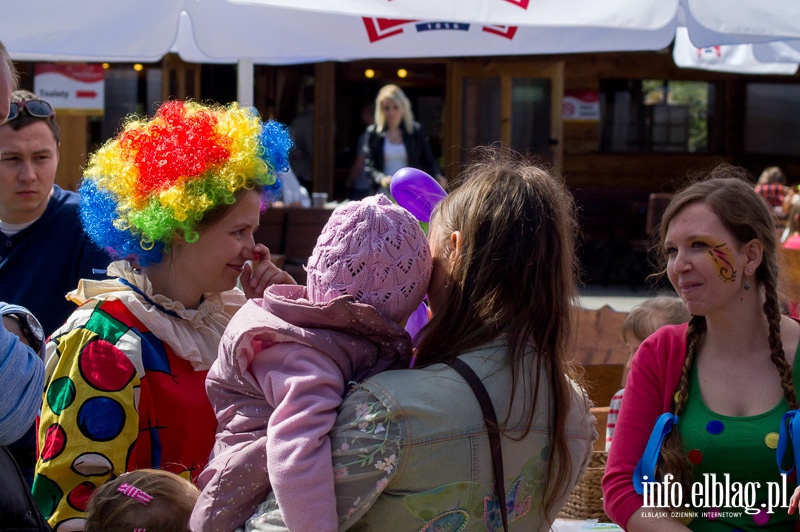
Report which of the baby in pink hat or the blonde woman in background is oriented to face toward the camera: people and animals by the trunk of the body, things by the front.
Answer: the blonde woman in background

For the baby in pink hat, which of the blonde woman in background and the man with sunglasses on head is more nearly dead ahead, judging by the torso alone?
the blonde woman in background

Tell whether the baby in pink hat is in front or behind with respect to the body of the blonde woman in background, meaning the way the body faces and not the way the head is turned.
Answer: in front

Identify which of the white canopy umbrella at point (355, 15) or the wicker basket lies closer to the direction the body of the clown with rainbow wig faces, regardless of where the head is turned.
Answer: the wicker basket

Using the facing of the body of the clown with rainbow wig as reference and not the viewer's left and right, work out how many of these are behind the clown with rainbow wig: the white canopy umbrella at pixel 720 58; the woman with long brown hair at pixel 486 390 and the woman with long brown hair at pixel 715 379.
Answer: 0

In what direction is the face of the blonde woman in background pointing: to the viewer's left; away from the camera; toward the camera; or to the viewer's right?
toward the camera

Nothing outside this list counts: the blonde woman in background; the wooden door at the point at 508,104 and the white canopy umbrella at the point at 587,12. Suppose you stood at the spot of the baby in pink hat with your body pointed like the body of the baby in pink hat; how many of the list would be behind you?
0

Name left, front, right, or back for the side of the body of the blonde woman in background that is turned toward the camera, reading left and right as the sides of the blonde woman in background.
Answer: front

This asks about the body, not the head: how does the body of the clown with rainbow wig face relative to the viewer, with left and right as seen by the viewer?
facing to the right of the viewer

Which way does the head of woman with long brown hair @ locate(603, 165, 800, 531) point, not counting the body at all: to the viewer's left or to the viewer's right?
to the viewer's left

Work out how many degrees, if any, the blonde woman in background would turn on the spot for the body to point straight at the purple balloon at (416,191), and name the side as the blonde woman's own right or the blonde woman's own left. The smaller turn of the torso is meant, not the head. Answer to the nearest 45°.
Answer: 0° — they already face it

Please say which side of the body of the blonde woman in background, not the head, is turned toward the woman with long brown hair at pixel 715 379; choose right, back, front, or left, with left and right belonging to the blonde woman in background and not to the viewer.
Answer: front
